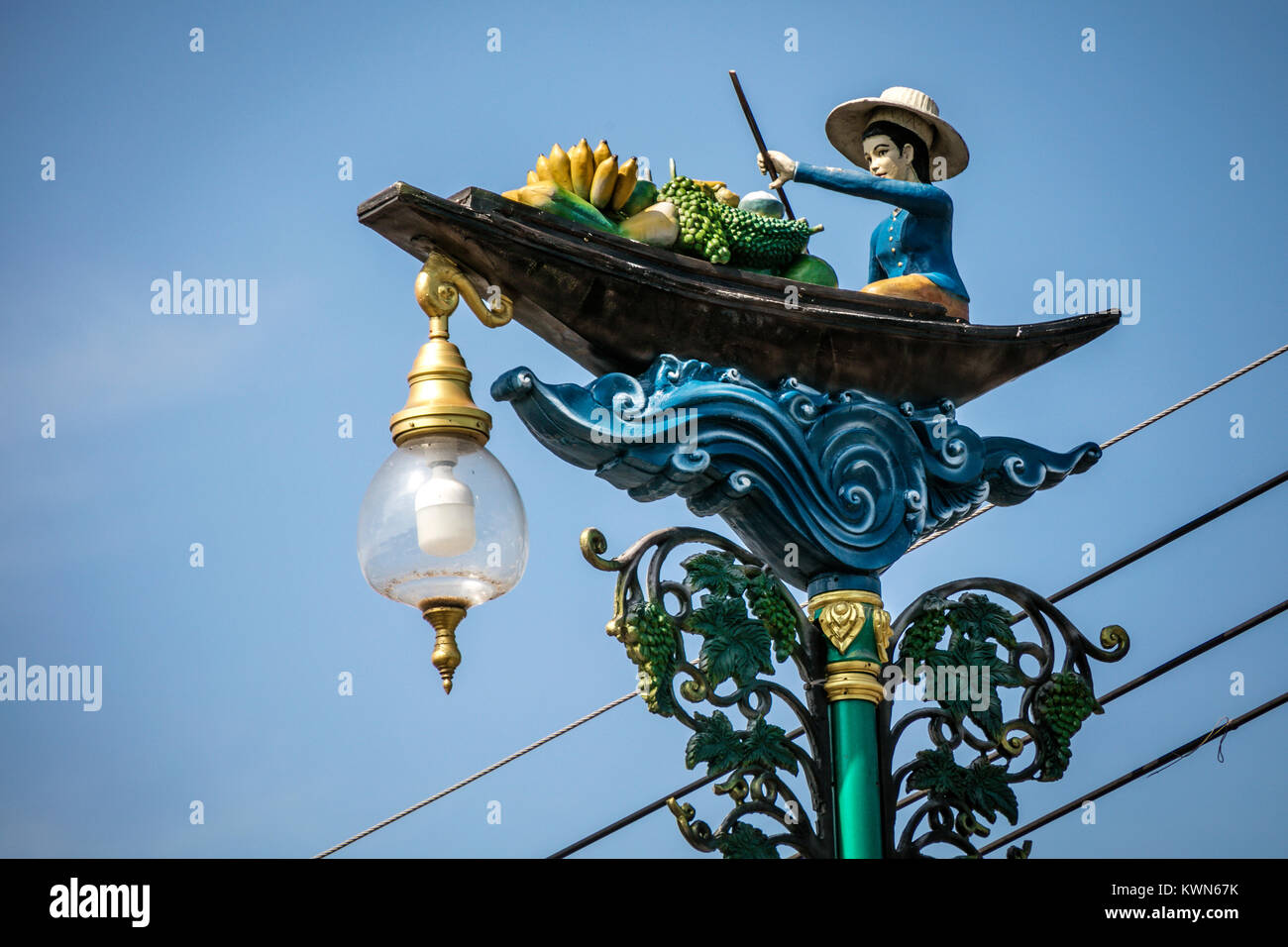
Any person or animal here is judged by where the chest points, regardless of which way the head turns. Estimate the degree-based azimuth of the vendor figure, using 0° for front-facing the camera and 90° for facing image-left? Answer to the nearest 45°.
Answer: approximately 45°

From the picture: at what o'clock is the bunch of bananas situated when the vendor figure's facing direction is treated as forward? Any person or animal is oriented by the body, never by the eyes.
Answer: The bunch of bananas is roughly at 12 o'clock from the vendor figure.

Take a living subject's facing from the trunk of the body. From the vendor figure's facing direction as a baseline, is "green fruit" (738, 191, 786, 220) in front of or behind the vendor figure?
in front

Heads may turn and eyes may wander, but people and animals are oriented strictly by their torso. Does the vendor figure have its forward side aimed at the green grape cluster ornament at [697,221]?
yes
